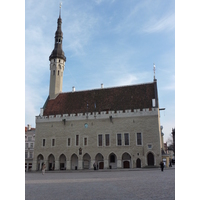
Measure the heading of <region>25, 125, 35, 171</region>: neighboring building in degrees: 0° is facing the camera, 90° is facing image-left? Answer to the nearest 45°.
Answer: approximately 0°

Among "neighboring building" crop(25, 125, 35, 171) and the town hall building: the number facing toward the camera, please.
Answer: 2

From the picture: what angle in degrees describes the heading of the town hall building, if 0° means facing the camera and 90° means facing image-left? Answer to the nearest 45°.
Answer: approximately 0°

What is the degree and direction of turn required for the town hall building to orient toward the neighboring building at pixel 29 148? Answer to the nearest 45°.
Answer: approximately 135° to its right
